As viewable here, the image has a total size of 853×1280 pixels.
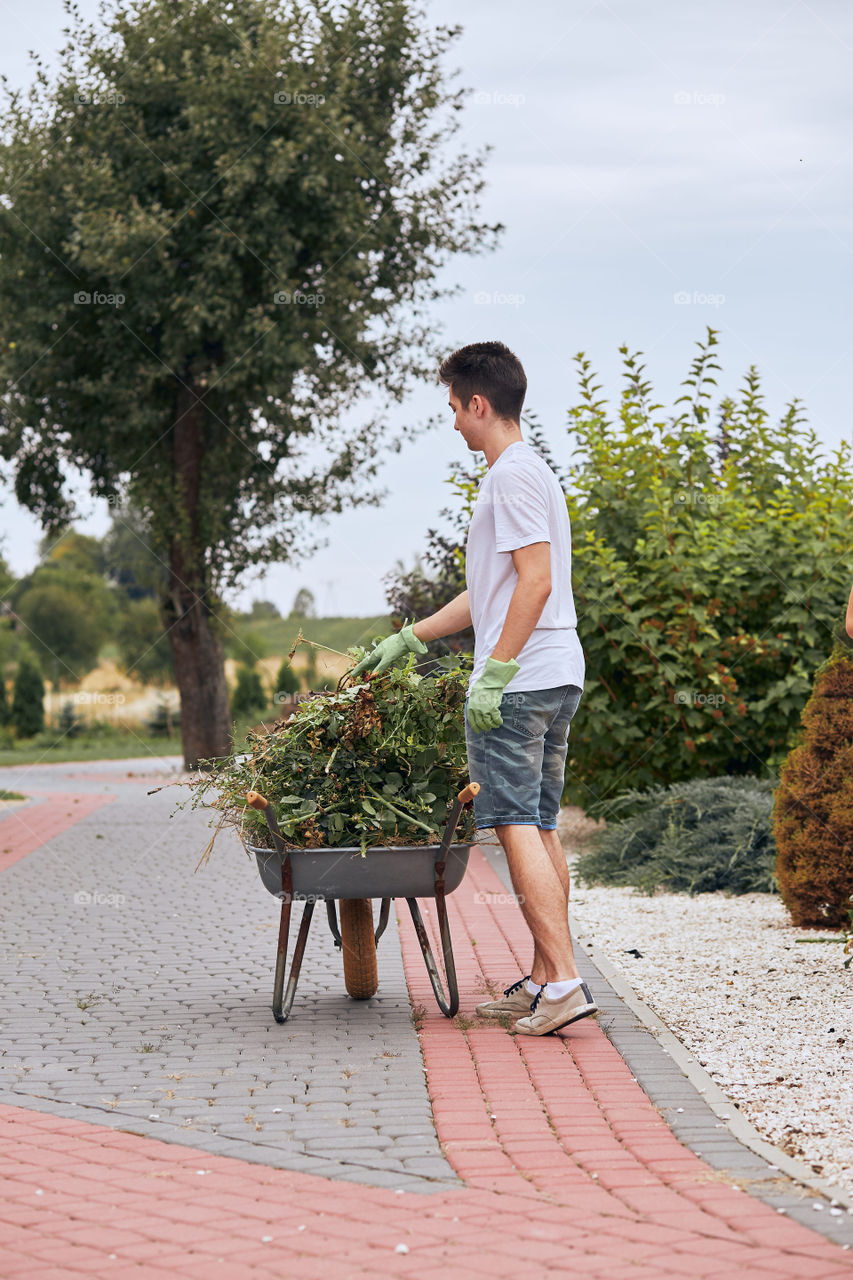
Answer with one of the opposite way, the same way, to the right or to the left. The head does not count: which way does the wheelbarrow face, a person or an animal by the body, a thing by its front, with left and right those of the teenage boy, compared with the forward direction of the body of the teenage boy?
to the right

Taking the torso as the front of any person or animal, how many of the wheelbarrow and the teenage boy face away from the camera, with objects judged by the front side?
1

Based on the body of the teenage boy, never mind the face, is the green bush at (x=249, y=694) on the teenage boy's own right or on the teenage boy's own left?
on the teenage boy's own right

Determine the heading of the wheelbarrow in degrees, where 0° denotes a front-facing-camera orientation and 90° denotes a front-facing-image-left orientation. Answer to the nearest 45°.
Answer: approximately 180°

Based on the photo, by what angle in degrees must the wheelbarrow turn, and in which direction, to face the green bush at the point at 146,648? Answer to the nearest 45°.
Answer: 0° — it already faces it

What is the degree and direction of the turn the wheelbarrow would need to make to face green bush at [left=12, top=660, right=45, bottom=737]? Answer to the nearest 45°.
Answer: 0° — it already faces it

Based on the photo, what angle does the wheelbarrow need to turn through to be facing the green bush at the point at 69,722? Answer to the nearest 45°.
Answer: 0° — it already faces it

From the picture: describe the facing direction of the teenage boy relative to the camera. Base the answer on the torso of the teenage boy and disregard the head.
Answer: to the viewer's left
